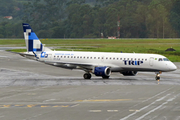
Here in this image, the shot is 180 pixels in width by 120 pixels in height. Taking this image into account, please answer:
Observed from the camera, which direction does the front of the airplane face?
facing the viewer and to the right of the viewer
